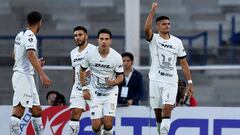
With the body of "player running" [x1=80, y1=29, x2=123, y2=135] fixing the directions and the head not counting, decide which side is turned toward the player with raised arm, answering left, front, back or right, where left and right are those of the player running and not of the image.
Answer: left

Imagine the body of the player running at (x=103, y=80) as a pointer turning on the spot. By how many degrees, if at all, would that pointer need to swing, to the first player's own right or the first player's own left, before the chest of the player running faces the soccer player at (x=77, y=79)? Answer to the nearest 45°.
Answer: approximately 135° to the first player's own right

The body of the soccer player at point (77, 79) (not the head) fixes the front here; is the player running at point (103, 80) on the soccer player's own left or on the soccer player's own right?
on the soccer player's own left

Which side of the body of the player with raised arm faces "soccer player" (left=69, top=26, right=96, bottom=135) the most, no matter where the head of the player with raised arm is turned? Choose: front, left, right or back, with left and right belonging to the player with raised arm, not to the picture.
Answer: right

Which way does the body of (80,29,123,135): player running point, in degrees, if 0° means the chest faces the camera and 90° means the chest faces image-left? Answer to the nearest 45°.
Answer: approximately 0°

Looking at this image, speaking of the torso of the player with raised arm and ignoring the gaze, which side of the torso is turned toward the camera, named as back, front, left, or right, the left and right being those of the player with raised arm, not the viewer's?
front

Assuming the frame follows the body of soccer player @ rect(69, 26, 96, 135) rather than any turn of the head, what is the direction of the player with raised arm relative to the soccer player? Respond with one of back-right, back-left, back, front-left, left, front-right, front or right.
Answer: back-left

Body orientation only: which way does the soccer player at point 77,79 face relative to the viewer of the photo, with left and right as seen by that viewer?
facing the viewer and to the left of the viewer
